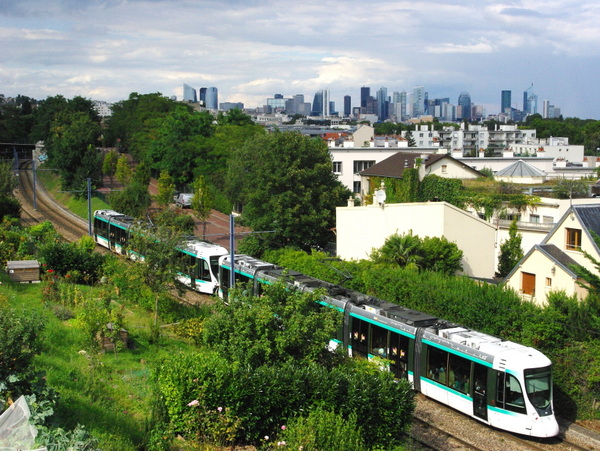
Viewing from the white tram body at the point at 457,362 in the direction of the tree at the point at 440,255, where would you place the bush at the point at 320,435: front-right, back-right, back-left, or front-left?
back-left

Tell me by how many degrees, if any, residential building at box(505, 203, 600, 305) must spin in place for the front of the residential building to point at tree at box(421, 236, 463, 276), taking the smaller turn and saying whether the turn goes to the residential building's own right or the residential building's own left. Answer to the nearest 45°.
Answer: approximately 90° to the residential building's own right

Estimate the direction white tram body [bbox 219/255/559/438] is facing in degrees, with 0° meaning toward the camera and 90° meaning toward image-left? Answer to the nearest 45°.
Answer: approximately 315°

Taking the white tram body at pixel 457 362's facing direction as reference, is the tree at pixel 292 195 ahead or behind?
behind
